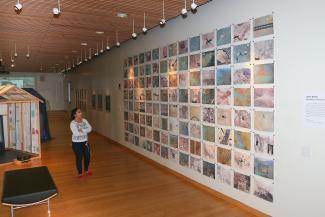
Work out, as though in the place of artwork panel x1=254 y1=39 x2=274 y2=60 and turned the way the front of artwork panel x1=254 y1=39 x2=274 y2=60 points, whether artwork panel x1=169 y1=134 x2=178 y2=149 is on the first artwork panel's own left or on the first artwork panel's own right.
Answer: on the first artwork panel's own right

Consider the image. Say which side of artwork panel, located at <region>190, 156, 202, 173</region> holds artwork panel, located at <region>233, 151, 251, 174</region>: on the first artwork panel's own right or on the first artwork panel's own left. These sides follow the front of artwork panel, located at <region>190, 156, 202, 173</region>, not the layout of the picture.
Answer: on the first artwork panel's own left

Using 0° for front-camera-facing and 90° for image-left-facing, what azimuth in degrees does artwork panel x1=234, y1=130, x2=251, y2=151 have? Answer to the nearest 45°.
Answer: approximately 45°

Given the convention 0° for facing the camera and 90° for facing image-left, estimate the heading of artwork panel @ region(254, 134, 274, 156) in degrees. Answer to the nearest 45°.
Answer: approximately 45°
